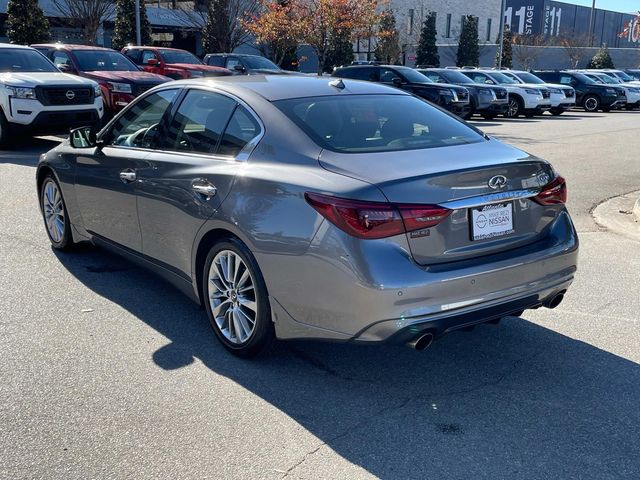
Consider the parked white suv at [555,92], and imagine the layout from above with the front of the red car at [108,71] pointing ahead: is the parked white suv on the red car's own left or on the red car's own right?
on the red car's own left

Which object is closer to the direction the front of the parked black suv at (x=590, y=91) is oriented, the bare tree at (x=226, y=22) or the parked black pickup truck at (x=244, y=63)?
the parked black pickup truck

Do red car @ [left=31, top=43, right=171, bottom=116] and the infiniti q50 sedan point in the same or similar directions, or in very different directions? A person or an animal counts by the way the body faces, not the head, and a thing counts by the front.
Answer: very different directions

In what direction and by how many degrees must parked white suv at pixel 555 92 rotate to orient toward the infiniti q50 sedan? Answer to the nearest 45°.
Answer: approximately 45° to its right

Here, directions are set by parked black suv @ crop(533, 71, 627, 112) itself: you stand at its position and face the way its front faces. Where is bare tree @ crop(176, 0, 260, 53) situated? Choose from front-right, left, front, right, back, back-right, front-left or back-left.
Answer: back-right

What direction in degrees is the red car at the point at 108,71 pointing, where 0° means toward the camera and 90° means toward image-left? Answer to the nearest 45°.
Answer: approximately 315°

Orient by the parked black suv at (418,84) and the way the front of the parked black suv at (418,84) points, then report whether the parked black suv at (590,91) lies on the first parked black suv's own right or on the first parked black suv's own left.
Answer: on the first parked black suv's own left

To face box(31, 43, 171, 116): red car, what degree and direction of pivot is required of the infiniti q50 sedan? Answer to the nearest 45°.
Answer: approximately 45° to its right

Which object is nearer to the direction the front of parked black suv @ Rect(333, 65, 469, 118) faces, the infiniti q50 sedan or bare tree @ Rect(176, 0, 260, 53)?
the infiniti q50 sedan
